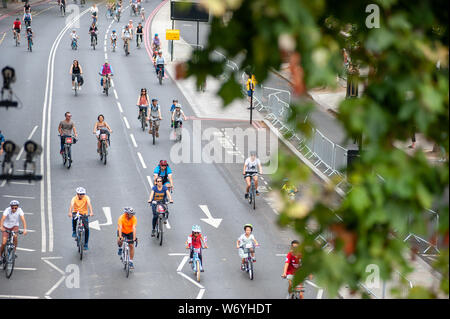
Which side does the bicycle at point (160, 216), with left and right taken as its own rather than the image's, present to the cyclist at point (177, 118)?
back

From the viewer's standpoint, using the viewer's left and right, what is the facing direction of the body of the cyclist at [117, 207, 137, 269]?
facing the viewer

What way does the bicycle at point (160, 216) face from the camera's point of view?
toward the camera

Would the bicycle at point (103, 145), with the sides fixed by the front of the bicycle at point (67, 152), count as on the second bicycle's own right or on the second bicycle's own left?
on the second bicycle's own left

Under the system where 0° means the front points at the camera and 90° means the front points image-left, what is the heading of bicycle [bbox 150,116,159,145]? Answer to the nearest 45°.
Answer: approximately 0°

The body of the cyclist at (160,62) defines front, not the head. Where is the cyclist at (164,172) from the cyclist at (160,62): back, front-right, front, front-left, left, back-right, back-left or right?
front

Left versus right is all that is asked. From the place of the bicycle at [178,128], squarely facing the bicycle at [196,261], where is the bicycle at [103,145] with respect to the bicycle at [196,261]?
right

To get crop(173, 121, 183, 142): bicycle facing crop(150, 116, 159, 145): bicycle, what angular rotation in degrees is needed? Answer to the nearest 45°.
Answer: approximately 45° to its right

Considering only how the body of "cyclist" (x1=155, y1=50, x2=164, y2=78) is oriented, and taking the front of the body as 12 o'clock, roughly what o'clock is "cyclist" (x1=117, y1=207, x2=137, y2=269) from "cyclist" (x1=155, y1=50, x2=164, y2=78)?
"cyclist" (x1=117, y1=207, x2=137, y2=269) is roughly at 12 o'clock from "cyclist" (x1=155, y1=50, x2=164, y2=78).

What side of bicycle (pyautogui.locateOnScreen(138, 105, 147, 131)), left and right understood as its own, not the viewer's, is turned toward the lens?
front

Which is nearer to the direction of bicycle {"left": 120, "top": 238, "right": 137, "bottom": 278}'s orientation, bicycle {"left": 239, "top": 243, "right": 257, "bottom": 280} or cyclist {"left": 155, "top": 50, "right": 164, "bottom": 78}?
the bicycle

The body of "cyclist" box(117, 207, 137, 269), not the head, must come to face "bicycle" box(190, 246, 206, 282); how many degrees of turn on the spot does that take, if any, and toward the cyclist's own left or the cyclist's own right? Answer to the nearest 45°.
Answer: approximately 90° to the cyclist's own left

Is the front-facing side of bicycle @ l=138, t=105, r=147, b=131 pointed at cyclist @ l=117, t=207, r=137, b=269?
yes

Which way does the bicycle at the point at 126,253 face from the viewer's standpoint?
toward the camera
